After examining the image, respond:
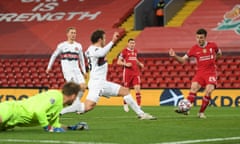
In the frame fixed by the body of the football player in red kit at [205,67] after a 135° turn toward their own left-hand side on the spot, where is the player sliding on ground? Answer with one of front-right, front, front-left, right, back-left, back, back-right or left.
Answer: back

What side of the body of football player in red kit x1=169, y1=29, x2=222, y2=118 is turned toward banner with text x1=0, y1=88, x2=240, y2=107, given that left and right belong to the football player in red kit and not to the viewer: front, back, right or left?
back

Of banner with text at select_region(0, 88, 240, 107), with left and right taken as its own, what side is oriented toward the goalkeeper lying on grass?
front

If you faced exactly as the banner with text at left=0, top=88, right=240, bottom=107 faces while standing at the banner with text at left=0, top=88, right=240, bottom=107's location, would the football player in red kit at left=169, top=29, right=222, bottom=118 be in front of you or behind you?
in front

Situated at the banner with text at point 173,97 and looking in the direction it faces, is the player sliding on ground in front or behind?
in front

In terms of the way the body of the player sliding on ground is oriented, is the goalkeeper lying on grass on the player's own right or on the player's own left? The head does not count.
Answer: on the player's own right

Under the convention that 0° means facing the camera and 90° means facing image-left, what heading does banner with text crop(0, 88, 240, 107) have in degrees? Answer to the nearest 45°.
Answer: approximately 0°
